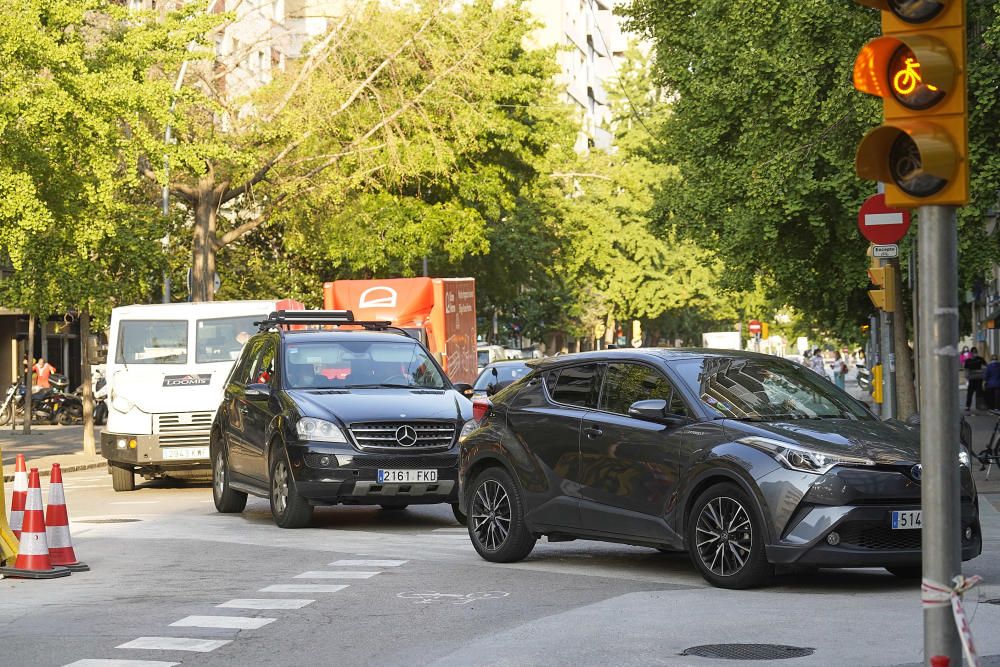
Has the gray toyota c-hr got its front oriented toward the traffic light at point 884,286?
no

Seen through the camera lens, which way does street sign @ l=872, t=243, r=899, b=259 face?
facing the viewer

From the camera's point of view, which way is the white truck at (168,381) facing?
toward the camera

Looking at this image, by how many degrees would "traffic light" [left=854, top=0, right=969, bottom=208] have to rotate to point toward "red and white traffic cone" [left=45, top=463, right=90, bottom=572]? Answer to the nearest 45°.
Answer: approximately 90° to its right

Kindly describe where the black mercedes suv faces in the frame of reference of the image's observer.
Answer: facing the viewer and to the right of the viewer

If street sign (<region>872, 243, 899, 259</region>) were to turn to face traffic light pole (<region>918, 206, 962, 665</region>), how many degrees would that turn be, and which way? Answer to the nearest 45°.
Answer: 0° — it already faces it

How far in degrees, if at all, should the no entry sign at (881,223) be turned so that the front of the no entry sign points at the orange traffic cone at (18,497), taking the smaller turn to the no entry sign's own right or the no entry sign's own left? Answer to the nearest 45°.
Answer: approximately 45° to the no entry sign's own right

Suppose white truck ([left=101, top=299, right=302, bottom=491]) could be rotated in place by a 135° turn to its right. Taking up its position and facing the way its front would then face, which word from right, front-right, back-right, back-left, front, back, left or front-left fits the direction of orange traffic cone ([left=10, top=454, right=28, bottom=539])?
back-left

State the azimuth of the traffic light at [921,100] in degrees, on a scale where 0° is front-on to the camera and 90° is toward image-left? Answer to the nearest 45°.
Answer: approximately 45°

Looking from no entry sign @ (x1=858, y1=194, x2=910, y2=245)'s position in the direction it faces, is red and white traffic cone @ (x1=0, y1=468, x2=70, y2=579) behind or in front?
in front

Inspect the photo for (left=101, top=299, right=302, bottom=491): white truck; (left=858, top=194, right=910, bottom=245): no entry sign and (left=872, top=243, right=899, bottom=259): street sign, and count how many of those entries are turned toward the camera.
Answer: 3

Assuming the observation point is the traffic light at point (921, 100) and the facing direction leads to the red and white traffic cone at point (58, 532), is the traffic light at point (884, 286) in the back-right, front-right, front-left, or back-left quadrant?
front-right

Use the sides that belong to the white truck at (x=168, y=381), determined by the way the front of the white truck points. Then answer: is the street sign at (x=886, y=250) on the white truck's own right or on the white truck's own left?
on the white truck's own left

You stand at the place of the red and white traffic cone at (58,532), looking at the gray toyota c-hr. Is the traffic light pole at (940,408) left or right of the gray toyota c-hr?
right

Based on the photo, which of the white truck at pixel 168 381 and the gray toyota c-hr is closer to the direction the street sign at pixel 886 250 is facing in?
the gray toyota c-hr

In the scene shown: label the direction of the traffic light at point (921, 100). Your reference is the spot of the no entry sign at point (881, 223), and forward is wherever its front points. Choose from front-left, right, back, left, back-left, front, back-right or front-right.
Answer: front

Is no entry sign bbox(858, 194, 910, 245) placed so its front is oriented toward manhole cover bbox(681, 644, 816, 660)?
yes

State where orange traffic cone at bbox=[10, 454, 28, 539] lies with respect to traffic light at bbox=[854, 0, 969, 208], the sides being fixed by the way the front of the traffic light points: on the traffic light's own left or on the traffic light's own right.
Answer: on the traffic light's own right

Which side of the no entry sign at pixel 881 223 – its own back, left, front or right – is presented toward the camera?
front

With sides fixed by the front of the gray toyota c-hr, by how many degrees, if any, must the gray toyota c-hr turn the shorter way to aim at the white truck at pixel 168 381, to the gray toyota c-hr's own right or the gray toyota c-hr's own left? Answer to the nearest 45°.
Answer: approximately 180°

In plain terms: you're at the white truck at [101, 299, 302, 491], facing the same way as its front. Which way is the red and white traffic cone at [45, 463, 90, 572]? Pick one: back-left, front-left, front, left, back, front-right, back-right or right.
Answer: front

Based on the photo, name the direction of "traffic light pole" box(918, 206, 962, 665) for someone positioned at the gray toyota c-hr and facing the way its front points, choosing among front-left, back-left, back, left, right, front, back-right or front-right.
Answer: front-right
